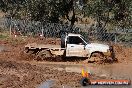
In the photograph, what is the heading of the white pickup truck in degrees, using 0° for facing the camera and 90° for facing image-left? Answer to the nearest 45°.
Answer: approximately 270°
